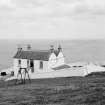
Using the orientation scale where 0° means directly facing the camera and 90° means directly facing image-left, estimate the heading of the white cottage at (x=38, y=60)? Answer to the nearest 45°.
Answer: approximately 45°
